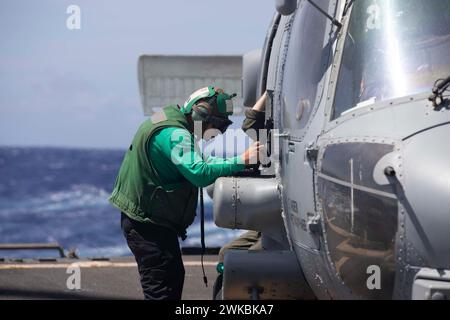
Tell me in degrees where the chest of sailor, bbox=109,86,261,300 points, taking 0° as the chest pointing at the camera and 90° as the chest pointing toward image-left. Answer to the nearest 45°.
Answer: approximately 270°

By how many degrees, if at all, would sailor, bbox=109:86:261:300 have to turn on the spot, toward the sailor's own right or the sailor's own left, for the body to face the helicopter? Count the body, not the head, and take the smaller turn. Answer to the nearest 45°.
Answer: approximately 45° to the sailor's own right
